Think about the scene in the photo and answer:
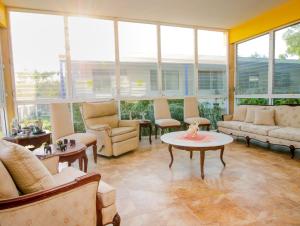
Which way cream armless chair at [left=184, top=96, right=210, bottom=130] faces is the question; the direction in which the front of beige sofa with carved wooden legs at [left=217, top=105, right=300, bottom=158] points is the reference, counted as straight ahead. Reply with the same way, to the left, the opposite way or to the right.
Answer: to the left

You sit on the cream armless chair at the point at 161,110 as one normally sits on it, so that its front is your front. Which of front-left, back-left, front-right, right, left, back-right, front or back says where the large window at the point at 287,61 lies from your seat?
front-left

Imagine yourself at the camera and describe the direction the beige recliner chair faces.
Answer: facing the viewer and to the right of the viewer

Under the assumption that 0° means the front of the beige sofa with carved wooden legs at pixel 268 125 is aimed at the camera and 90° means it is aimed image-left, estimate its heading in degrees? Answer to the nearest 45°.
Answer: approximately 45°

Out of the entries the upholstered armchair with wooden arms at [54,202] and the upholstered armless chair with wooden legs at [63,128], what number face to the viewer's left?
0

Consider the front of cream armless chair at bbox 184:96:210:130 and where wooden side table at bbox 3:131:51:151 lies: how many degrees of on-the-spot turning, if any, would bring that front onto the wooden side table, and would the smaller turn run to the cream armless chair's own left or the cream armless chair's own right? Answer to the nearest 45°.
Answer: approximately 90° to the cream armless chair's own right

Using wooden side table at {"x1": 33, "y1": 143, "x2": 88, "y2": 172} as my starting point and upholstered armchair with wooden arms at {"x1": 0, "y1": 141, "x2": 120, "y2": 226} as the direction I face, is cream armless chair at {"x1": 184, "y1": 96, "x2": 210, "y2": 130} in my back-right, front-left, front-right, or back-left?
back-left

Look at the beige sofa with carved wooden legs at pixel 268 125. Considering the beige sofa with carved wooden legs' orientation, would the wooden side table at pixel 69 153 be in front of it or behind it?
in front

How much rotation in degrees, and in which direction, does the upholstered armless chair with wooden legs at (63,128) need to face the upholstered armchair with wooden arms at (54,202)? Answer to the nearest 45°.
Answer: approximately 45° to its right

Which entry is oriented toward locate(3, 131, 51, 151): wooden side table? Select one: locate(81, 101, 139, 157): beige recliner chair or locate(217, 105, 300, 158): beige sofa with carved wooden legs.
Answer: the beige sofa with carved wooden legs

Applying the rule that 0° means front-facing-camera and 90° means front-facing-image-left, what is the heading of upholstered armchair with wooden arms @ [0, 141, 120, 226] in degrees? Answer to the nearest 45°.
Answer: approximately 225°

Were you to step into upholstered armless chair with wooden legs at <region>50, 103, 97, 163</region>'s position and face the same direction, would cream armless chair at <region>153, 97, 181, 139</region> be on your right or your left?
on your left

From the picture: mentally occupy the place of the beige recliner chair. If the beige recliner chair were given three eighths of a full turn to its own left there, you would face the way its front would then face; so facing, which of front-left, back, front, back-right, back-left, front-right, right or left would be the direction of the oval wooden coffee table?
back-right

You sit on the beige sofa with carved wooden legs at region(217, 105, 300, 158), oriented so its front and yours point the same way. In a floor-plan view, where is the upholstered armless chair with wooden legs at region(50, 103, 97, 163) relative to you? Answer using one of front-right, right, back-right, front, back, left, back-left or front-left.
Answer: front

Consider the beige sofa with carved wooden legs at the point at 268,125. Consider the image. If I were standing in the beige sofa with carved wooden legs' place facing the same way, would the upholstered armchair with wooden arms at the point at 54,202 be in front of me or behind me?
in front
